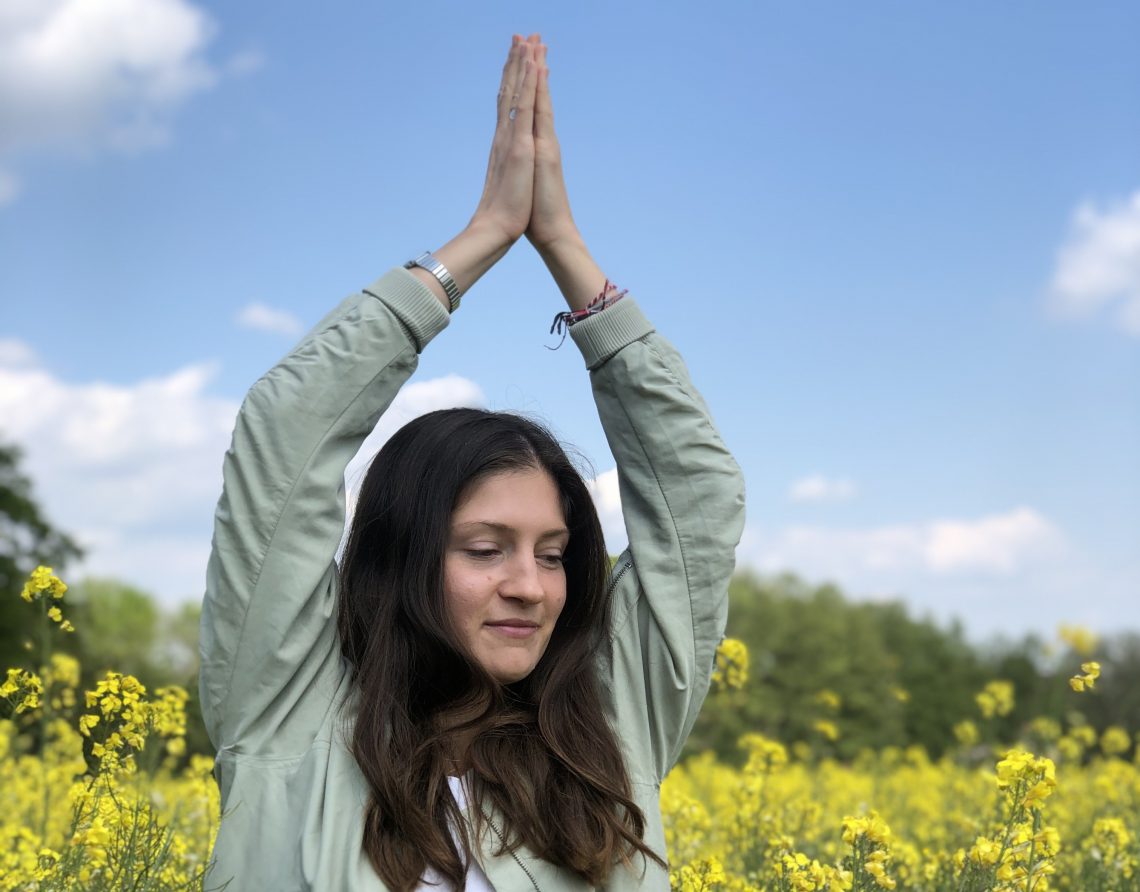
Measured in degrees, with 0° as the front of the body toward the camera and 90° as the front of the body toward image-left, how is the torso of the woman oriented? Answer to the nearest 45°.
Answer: approximately 0°

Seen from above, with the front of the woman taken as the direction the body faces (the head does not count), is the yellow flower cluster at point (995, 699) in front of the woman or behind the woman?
behind

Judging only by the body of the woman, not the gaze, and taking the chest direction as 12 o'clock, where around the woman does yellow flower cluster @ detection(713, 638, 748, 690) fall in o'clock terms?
The yellow flower cluster is roughly at 7 o'clock from the woman.

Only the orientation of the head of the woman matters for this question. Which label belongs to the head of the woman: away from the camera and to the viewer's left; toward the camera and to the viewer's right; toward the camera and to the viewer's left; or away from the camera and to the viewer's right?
toward the camera and to the viewer's right

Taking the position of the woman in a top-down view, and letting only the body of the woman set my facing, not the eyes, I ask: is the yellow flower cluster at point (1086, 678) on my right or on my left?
on my left

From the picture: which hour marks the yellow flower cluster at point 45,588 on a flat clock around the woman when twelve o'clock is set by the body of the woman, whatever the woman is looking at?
The yellow flower cluster is roughly at 4 o'clock from the woman.
